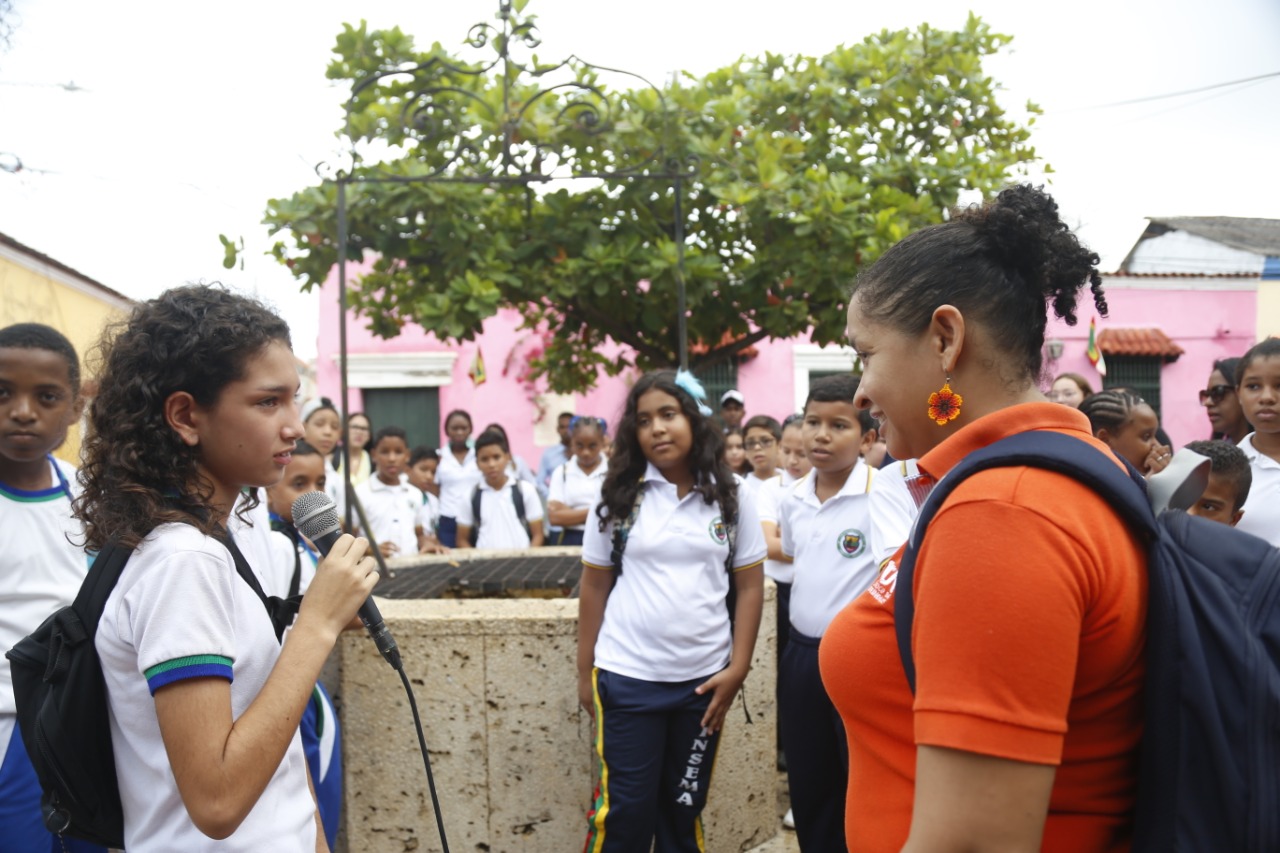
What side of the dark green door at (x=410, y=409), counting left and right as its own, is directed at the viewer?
front

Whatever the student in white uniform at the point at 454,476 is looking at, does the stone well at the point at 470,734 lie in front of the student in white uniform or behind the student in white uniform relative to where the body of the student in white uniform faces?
in front

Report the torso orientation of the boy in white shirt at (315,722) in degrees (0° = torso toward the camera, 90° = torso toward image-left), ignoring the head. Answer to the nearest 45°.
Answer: approximately 315°

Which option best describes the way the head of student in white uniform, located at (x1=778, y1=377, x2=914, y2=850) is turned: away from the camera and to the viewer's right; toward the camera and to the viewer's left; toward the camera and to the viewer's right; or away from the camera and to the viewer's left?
toward the camera and to the viewer's left

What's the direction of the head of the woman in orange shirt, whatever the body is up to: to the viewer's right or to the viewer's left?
to the viewer's left

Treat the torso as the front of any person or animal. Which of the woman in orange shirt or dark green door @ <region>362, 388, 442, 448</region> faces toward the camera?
the dark green door

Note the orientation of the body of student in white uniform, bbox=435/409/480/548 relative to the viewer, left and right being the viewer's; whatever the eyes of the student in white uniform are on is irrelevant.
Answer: facing the viewer

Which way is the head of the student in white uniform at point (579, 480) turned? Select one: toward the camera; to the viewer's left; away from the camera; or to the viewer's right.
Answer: toward the camera

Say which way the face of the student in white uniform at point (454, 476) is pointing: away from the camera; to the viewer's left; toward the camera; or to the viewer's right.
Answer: toward the camera

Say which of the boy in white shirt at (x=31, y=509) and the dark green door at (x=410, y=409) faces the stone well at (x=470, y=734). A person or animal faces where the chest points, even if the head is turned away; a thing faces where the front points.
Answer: the dark green door

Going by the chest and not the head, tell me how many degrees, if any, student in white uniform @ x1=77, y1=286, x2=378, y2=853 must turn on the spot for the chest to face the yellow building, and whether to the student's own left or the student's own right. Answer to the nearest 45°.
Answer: approximately 90° to the student's own left

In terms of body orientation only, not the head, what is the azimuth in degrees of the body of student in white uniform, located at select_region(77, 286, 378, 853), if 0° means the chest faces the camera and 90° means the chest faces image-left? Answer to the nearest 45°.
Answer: approximately 270°

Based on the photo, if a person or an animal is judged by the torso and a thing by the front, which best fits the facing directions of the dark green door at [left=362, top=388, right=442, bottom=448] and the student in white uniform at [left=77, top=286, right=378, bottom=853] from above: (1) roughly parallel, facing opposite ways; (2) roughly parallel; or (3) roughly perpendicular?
roughly perpendicular

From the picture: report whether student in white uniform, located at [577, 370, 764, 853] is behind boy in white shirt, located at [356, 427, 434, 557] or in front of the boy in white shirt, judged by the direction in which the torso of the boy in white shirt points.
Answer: in front

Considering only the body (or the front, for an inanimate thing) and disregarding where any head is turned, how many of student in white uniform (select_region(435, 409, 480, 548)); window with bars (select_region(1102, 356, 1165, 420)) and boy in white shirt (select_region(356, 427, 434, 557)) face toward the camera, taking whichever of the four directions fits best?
3

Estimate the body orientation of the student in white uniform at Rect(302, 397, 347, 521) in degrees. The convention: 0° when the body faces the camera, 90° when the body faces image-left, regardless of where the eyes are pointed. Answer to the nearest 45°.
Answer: approximately 315°
